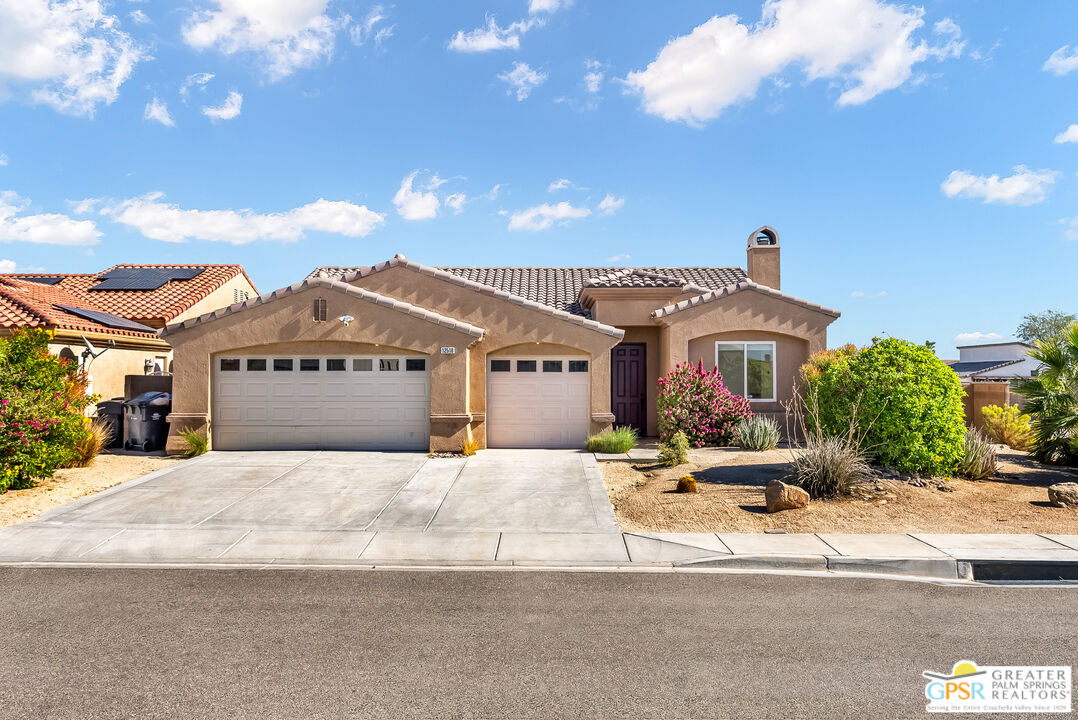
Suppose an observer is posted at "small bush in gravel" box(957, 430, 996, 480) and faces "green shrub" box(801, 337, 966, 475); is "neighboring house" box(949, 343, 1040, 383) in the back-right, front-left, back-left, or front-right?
back-right

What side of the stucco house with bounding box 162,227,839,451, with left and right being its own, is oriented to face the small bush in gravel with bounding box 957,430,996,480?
left

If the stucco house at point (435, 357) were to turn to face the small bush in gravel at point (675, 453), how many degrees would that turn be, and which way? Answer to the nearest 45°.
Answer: approximately 45° to its left

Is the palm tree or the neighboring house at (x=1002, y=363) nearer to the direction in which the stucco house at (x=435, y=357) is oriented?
the palm tree

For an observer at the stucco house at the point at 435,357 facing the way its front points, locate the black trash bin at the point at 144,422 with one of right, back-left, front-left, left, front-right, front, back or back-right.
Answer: right

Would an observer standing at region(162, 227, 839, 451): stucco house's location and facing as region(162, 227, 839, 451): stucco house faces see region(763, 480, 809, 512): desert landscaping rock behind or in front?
in front

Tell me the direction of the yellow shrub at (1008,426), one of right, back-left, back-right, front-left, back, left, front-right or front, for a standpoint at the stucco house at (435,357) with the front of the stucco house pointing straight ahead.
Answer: left

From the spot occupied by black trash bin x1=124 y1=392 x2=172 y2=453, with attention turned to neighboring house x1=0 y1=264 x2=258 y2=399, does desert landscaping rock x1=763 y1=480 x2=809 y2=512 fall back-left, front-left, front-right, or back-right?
back-right

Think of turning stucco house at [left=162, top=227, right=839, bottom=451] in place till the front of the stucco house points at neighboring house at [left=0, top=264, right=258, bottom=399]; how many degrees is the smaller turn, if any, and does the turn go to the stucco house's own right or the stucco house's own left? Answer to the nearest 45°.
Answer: approximately 135° to the stucco house's own right

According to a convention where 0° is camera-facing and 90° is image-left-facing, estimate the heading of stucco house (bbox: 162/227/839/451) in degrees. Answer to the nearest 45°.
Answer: approximately 0°

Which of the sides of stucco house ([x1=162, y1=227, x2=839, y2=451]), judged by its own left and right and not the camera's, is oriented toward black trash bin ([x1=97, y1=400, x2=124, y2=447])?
right

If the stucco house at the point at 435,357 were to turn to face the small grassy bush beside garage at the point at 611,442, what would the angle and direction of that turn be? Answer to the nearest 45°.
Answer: approximately 90° to its left

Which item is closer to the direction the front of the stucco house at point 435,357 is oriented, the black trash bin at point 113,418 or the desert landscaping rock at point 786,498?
the desert landscaping rock

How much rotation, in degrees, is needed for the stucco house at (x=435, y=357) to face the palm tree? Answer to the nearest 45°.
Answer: approximately 90° to its left

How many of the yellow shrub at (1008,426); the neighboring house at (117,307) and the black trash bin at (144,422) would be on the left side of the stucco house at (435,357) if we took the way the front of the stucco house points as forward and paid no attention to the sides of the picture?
1
